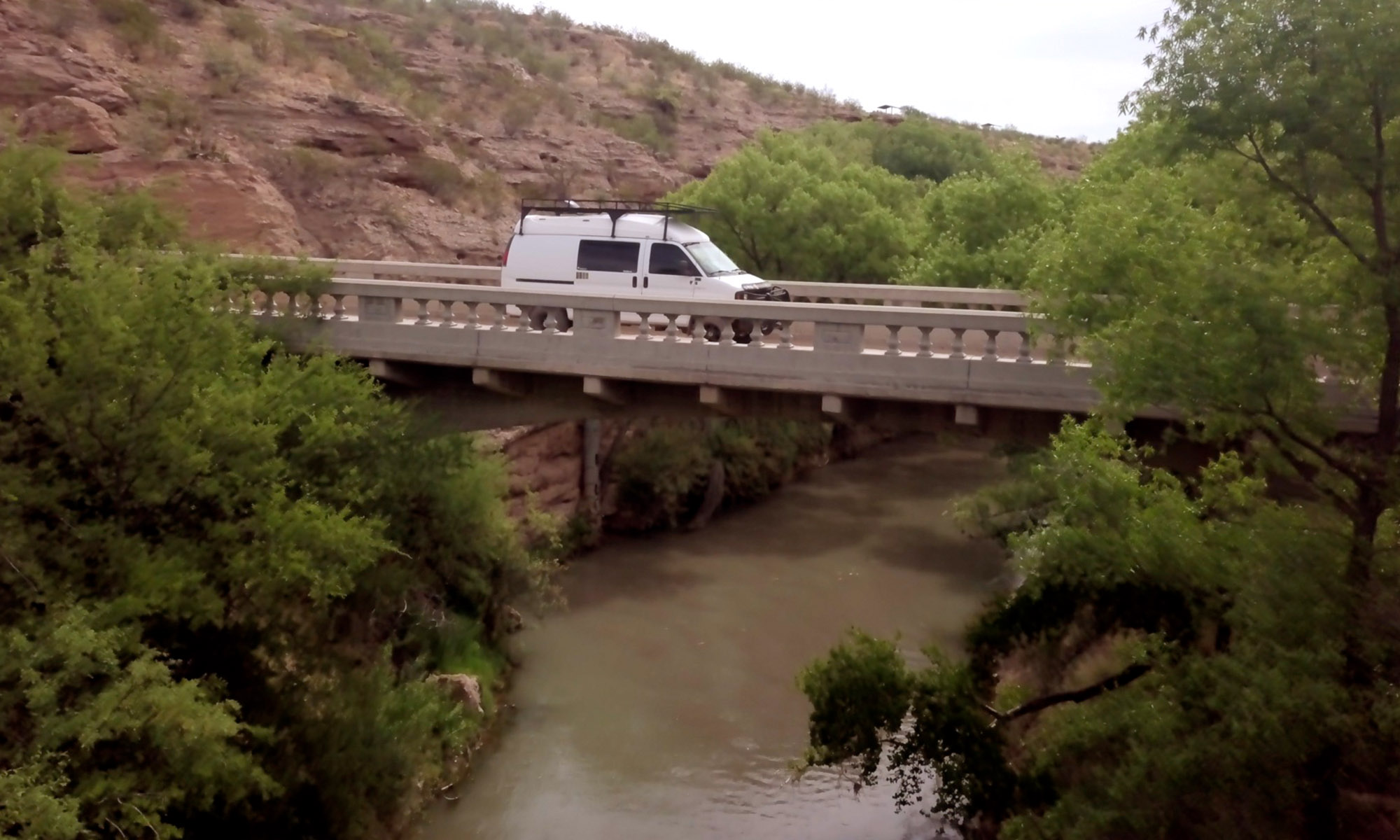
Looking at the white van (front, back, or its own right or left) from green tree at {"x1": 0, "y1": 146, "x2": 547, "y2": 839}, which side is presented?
right

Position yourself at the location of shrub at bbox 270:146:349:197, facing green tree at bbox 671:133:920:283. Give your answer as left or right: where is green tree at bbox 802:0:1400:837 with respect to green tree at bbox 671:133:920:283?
right

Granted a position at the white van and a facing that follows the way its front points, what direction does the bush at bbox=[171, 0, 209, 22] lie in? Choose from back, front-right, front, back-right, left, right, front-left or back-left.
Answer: back

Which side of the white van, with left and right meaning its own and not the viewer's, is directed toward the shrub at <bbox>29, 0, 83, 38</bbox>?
back

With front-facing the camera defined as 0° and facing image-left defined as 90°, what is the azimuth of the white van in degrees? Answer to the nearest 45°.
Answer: approximately 315°

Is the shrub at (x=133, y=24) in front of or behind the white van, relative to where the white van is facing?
behind

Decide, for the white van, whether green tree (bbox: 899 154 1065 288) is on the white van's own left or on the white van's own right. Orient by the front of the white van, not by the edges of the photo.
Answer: on the white van's own left

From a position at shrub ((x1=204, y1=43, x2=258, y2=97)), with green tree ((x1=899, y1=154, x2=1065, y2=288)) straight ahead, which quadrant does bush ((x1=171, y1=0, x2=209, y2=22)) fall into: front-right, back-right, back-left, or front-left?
back-left

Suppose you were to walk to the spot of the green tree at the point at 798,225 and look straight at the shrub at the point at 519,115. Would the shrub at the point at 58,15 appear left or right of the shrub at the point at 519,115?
left

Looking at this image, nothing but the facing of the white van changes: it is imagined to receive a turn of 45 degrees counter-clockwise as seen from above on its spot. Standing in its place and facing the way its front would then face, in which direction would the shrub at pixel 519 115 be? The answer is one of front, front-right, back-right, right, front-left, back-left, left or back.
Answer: left
